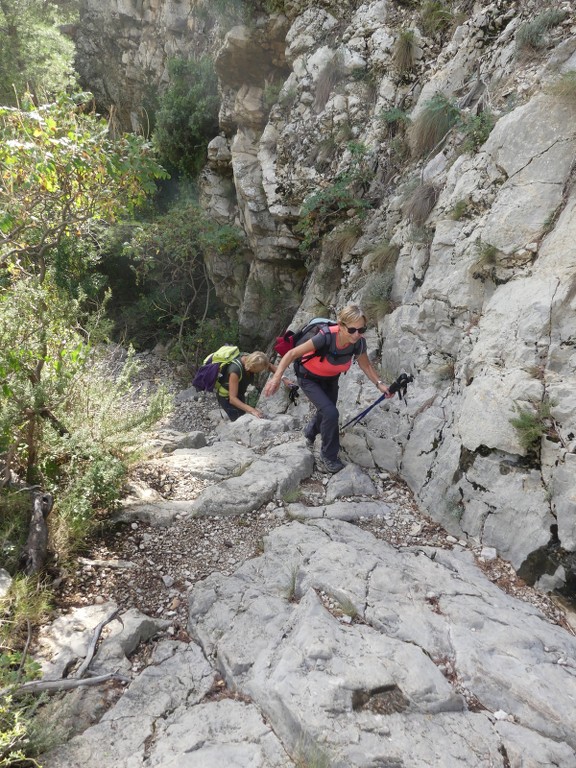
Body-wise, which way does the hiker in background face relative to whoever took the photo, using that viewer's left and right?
facing the viewer and to the right of the viewer

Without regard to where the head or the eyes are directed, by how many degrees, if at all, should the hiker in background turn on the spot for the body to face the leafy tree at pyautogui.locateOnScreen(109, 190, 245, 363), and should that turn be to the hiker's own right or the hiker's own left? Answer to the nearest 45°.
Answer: approximately 135° to the hiker's own left

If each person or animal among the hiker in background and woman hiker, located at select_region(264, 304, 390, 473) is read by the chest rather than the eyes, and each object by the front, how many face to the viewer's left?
0

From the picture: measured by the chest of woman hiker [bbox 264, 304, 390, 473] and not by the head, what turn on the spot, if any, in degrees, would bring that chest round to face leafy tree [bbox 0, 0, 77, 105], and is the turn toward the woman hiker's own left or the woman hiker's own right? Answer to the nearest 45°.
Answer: approximately 180°

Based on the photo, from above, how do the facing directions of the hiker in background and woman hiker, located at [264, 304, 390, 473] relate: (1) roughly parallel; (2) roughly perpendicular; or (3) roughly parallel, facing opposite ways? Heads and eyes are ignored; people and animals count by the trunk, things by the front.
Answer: roughly parallel

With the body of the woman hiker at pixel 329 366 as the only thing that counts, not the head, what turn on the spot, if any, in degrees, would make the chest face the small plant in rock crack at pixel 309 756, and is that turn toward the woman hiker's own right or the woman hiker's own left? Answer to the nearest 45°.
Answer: approximately 45° to the woman hiker's own right

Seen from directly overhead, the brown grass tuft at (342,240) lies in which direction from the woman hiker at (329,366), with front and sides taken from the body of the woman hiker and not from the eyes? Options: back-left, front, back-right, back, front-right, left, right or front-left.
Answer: back-left

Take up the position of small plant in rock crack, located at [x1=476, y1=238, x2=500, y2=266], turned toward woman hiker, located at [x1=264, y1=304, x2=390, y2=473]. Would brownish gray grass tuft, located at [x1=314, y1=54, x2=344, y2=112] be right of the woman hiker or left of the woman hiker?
right
